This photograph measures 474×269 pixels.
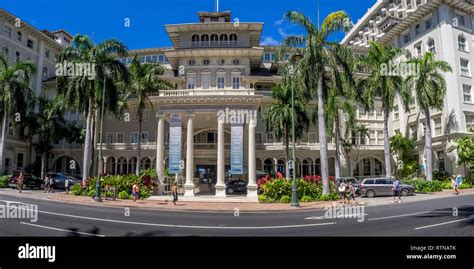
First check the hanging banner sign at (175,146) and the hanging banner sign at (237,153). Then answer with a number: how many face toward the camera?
2

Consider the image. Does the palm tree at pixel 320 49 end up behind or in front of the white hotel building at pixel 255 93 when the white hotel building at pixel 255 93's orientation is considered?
in front

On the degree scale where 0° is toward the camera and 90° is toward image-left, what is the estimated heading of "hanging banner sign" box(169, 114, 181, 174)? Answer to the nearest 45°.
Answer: approximately 0°

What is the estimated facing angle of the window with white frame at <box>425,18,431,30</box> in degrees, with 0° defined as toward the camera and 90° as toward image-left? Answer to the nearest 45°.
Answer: approximately 45°

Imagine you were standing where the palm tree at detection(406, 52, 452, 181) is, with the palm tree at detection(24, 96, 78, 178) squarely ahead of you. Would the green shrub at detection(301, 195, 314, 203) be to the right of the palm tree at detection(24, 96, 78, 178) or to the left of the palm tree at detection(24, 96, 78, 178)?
left

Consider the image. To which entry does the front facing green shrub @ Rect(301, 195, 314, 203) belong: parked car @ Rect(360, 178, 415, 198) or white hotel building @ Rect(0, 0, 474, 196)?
the white hotel building
